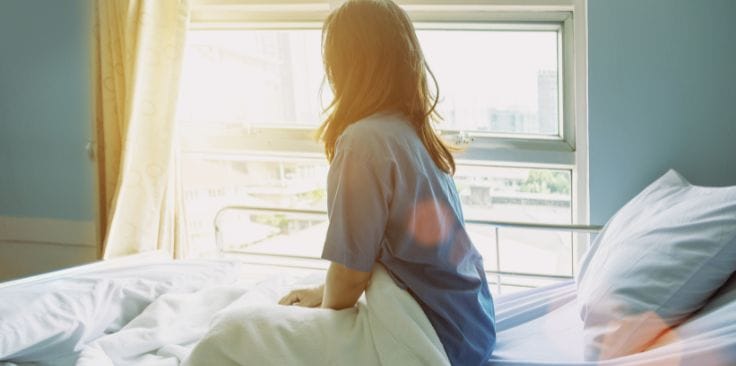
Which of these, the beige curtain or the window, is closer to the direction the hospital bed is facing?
the beige curtain

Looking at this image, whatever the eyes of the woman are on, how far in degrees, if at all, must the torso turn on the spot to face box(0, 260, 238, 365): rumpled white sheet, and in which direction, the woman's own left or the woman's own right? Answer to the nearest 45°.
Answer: approximately 45° to the woman's own left

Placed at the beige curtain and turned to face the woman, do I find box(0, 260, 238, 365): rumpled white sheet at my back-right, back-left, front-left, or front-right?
front-right

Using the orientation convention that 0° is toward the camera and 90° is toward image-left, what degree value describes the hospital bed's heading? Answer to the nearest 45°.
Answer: approximately 90°

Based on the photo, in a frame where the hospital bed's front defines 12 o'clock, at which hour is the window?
The window is roughly at 4 o'clock from the hospital bed.

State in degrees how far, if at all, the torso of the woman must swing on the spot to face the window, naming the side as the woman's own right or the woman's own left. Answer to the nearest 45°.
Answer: approximately 45° to the woman's own right

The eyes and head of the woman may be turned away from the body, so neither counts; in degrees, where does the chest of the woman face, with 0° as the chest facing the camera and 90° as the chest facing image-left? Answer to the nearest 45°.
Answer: approximately 135°

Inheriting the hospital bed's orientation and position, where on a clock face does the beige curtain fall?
The beige curtain is roughly at 2 o'clock from the hospital bed.

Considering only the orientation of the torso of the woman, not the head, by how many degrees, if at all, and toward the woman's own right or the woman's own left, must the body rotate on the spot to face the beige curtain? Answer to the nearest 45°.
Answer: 0° — they already face it

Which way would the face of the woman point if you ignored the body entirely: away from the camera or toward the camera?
away from the camera

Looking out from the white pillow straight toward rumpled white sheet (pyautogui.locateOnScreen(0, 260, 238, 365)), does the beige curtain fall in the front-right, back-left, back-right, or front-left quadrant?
front-right
